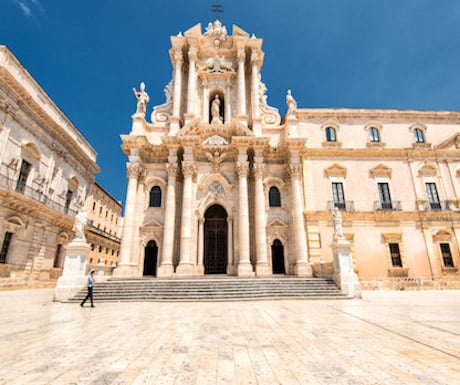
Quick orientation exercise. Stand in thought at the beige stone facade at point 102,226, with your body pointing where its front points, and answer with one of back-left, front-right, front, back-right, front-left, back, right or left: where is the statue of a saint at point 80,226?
front-right

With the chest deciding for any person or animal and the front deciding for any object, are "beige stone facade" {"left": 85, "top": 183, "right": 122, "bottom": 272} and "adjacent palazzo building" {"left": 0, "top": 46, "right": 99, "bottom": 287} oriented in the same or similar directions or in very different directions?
same or similar directions

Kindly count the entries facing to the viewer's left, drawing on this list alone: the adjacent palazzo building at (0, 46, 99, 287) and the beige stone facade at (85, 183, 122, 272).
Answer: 0

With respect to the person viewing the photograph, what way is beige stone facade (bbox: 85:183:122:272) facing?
facing the viewer and to the right of the viewer

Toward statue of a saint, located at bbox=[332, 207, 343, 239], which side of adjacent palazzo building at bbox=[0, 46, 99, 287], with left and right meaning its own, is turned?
front

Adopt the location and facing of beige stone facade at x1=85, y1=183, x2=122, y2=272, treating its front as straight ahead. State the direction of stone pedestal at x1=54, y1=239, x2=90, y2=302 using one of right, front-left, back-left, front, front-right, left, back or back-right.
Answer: front-right

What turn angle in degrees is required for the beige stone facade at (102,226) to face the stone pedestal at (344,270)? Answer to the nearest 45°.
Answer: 0° — it already faces it

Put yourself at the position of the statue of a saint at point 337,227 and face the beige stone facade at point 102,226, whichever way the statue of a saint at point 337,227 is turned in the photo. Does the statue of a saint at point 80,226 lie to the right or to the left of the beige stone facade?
left

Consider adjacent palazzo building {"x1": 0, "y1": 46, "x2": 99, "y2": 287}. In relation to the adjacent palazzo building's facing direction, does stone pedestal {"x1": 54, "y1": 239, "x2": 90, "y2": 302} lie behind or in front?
in front

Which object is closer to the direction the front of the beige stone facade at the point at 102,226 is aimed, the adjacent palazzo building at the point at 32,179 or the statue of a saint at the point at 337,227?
the statue of a saint

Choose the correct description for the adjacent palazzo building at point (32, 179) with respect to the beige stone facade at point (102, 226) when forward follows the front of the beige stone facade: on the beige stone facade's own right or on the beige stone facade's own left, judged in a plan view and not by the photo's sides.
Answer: on the beige stone facade's own right

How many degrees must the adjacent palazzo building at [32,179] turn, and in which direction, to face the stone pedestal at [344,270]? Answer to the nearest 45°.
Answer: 0° — it already faces it
